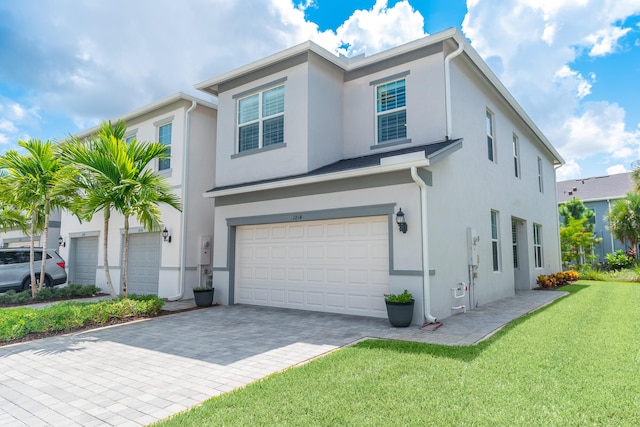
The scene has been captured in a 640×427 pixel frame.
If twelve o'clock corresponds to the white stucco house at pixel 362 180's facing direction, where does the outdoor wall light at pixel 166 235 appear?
The outdoor wall light is roughly at 2 o'clock from the white stucco house.

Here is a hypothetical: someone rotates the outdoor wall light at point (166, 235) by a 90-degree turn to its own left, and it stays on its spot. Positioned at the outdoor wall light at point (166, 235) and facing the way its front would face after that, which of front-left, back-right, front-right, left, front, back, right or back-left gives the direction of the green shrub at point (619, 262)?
front-left

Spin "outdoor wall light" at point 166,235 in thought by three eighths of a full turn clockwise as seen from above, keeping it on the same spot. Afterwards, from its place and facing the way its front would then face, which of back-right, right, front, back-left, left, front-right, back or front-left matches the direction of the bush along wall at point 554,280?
right

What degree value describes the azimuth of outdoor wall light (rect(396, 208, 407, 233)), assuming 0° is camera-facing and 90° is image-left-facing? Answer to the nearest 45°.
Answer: approximately 45°

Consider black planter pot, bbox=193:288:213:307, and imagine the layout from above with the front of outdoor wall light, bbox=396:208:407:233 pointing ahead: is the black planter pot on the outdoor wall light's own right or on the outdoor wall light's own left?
on the outdoor wall light's own right

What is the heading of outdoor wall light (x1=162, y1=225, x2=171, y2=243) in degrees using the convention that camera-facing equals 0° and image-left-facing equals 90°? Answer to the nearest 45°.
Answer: approximately 45°

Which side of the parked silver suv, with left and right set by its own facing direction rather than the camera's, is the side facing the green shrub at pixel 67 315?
left

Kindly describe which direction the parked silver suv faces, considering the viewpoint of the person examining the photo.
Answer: facing to the left of the viewer

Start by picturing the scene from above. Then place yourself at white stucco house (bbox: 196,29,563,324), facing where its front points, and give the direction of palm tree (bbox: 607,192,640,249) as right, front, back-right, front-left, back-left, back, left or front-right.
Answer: back
